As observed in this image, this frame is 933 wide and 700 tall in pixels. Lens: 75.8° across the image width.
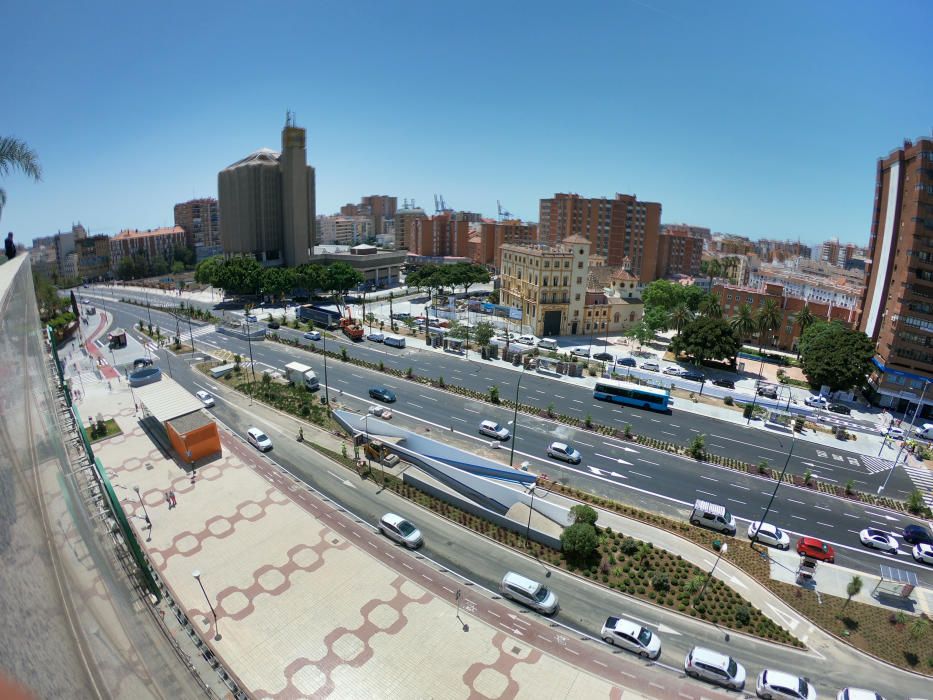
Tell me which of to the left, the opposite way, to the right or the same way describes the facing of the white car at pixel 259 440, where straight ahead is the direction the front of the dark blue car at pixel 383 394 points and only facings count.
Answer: the same way

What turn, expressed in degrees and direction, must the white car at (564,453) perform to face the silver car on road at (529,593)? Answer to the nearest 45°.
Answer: approximately 45° to its right

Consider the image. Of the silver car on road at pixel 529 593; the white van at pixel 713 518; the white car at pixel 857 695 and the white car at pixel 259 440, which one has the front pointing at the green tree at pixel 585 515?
the white car at pixel 259 440

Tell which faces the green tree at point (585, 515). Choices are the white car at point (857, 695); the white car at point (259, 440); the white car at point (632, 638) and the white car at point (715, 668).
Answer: the white car at point (259, 440)

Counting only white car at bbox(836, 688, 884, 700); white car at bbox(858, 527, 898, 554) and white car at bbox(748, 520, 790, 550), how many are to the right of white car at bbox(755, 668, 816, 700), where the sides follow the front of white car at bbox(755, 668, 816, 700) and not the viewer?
0

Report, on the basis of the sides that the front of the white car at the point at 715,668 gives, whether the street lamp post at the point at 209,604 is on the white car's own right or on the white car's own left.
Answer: on the white car's own right

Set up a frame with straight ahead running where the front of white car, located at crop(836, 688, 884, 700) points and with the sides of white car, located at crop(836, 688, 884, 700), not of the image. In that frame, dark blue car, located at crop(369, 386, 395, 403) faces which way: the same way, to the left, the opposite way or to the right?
the same way

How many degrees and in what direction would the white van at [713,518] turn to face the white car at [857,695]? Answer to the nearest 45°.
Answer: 0° — it already faces it

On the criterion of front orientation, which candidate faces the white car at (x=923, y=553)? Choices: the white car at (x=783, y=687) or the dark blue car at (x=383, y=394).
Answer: the dark blue car

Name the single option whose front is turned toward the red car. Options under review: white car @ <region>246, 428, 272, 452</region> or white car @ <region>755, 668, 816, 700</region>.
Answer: white car @ <region>246, 428, 272, 452</region>

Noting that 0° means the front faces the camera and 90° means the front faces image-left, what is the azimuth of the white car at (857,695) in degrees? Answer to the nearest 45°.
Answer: approximately 270°

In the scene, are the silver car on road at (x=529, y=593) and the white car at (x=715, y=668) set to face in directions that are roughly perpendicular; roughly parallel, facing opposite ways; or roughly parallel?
roughly parallel

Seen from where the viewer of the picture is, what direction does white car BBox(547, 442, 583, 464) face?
facing the viewer and to the right of the viewer

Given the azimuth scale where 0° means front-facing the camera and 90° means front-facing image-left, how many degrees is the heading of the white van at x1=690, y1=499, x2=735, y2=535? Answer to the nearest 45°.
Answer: approximately 315°

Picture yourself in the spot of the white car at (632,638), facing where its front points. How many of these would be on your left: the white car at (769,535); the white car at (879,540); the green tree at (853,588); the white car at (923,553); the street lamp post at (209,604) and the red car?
5

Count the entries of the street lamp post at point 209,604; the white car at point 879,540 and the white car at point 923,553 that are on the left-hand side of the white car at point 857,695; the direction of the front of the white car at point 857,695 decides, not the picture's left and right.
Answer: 2

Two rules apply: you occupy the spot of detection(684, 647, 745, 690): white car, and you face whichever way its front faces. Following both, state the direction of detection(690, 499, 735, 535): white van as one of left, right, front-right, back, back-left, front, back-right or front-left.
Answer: back-left

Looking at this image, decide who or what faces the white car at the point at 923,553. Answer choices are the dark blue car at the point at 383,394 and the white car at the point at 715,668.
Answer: the dark blue car

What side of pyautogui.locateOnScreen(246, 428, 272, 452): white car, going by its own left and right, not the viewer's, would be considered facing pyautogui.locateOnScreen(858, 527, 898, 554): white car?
front

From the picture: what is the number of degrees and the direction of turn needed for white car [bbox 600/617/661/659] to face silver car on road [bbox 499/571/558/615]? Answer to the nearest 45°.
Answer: approximately 135° to its right
